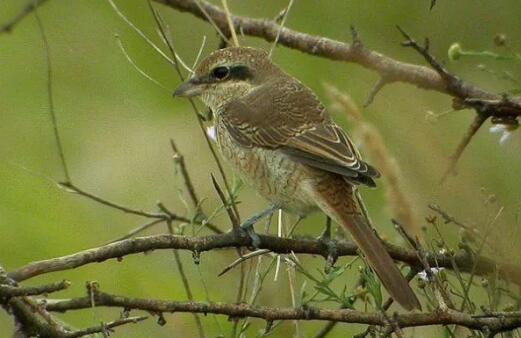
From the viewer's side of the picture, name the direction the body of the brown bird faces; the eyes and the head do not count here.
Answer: to the viewer's left

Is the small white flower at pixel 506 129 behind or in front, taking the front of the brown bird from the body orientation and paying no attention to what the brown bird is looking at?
behind
